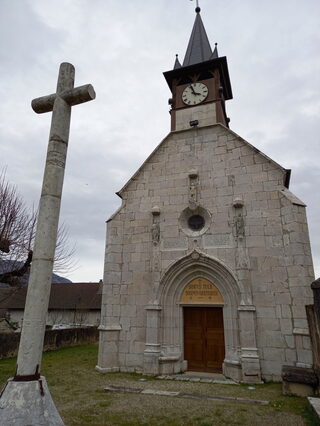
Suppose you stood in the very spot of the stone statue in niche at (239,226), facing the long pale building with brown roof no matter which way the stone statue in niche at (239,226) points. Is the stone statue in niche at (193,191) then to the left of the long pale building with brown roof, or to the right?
left

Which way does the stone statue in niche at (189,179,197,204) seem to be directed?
toward the camera

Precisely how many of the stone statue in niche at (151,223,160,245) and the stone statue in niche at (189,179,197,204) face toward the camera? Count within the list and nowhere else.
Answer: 2

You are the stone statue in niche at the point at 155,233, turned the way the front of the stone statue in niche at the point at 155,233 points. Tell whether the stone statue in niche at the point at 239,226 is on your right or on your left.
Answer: on your left

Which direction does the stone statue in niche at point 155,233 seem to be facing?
toward the camera

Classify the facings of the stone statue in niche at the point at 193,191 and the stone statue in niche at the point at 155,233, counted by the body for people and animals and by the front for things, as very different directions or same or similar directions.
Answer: same or similar directions

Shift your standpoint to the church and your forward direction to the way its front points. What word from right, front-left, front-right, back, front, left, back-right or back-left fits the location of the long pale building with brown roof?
back-right

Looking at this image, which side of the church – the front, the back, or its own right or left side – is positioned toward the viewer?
front
